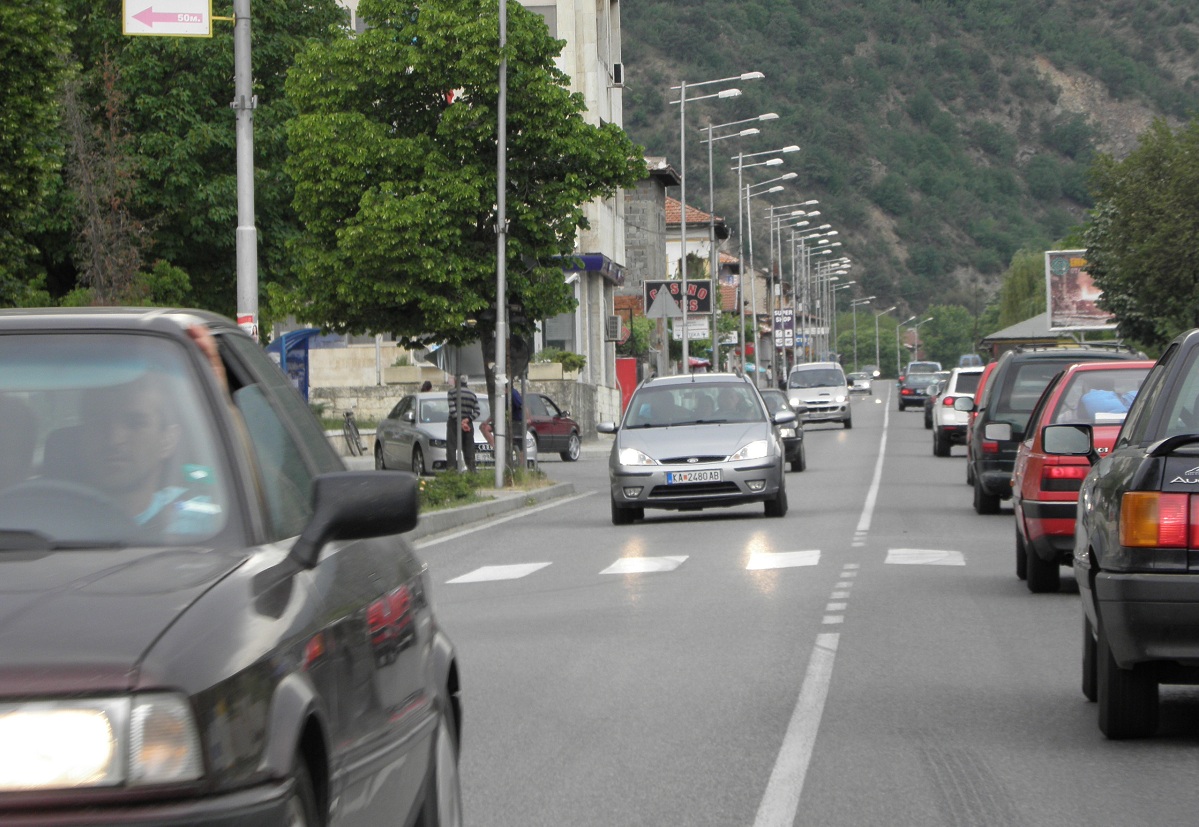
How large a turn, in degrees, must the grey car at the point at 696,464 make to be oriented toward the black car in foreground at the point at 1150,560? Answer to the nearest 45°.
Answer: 0° — it already faces it

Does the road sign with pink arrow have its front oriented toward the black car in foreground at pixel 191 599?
yes

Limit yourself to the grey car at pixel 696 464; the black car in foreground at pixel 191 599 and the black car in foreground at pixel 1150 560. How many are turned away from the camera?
1

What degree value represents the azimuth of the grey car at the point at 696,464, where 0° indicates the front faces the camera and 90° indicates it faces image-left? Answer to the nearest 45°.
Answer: approximately 0°

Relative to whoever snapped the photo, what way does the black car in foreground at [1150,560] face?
facing away from the viewer

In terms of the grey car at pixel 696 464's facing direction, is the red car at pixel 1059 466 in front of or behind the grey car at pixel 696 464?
in front

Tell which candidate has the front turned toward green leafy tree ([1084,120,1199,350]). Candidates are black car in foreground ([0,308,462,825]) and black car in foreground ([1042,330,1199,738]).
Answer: black car in foreground ([1042,330,1199,738])

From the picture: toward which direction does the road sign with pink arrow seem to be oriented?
toward the camera

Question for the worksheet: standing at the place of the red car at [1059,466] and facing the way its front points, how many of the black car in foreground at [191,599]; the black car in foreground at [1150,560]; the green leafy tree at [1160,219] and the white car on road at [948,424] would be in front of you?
2

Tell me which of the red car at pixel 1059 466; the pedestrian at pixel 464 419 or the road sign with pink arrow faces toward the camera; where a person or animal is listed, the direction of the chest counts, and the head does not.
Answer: the road sign with pink arrow

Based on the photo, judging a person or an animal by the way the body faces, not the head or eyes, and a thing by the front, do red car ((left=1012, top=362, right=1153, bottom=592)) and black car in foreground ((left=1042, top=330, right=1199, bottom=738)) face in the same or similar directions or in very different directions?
same or similar directions

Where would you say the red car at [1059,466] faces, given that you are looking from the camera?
facing away from the viewer

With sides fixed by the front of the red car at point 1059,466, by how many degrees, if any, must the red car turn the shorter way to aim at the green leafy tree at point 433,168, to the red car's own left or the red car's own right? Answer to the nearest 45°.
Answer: approximately 45° to the red car's own left
